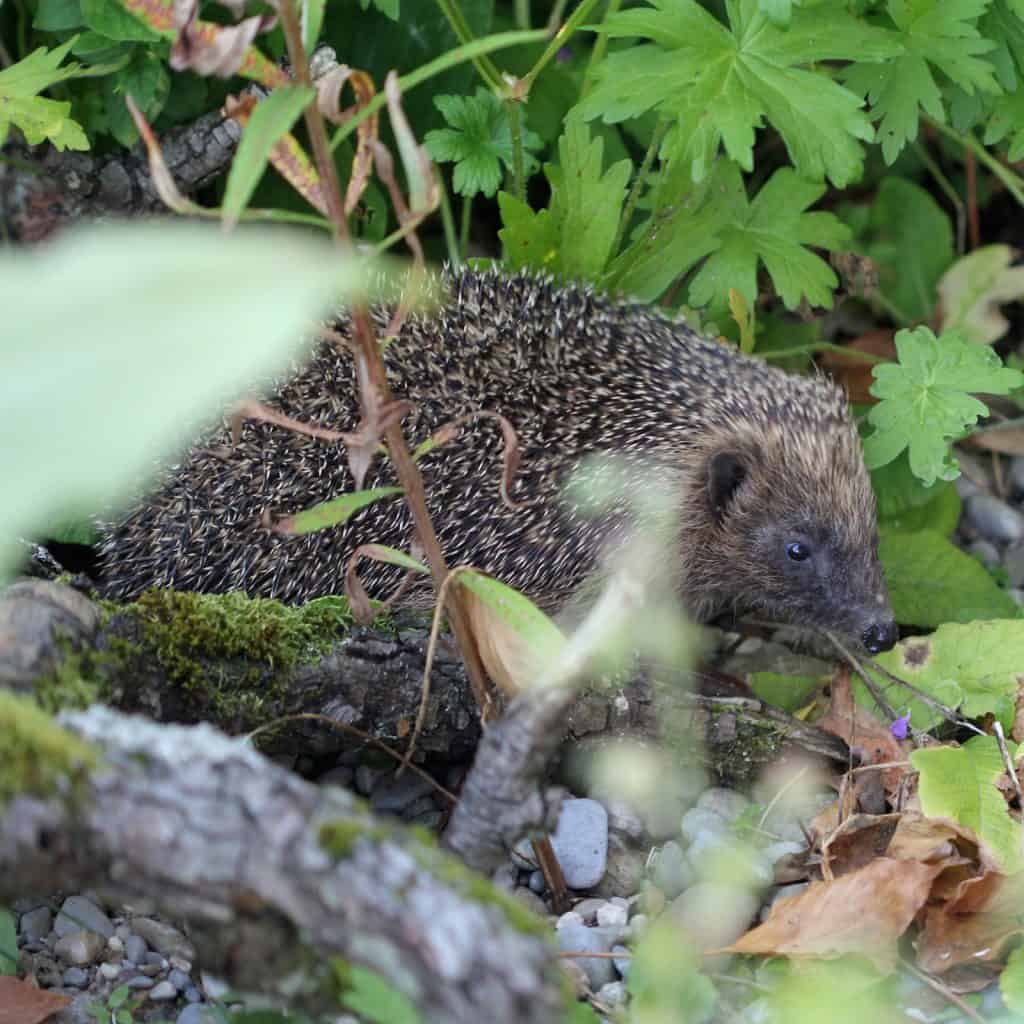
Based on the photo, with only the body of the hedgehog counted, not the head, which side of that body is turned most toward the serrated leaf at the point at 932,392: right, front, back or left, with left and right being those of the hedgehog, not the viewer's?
front

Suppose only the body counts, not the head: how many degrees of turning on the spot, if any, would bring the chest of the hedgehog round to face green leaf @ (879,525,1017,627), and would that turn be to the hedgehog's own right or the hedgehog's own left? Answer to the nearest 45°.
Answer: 0° — it already faces it

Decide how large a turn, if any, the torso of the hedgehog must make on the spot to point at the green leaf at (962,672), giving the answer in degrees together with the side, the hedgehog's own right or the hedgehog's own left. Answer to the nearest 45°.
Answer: approximately 45° to the hedgehog's own right

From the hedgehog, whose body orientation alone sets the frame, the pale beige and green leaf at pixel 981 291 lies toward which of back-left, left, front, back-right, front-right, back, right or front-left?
front-left

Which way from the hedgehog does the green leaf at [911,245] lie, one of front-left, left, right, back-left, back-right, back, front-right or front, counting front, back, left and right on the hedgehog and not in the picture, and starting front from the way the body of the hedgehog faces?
front-left

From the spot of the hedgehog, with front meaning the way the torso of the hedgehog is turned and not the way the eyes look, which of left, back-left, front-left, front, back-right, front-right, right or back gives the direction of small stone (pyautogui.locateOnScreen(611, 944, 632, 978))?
right

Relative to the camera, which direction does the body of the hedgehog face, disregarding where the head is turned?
to the viewer's right

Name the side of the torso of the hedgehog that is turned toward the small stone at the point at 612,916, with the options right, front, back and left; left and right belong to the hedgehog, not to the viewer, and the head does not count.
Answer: right

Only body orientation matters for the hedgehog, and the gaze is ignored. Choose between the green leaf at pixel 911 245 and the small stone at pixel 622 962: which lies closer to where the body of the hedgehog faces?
the green leaf

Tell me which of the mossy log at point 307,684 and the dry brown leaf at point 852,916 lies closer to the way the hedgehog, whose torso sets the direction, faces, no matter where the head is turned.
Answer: the dry brown leaf
